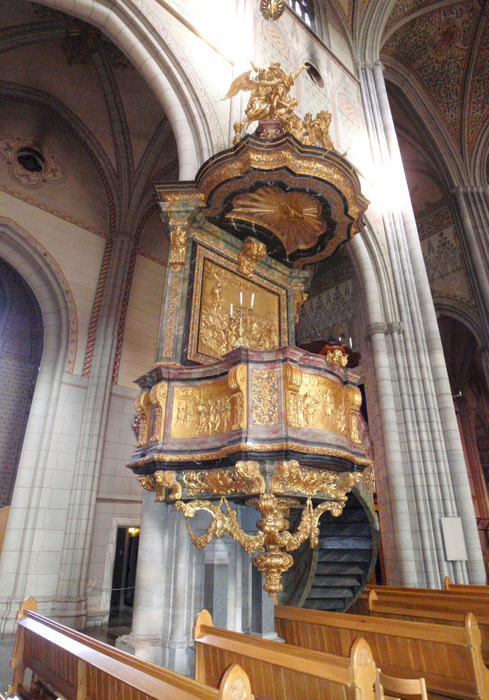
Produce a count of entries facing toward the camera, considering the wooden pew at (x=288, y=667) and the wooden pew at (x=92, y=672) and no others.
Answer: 0

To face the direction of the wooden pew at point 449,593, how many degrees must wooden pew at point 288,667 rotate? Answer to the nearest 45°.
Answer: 0° — it already faces it

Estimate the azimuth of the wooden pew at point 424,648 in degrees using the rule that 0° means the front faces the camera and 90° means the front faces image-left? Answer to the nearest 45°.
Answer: approximately 225°

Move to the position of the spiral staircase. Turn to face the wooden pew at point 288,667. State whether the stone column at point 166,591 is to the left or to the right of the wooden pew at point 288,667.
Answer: right

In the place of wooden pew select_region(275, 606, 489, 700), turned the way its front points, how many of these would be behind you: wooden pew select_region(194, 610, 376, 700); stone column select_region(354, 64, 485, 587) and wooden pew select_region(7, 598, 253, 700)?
2

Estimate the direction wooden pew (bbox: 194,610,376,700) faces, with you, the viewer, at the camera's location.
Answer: facing away from the viewer and to the right of the viewer

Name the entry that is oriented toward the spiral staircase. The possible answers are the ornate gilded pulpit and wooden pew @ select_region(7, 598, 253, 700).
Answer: the wooden pew
